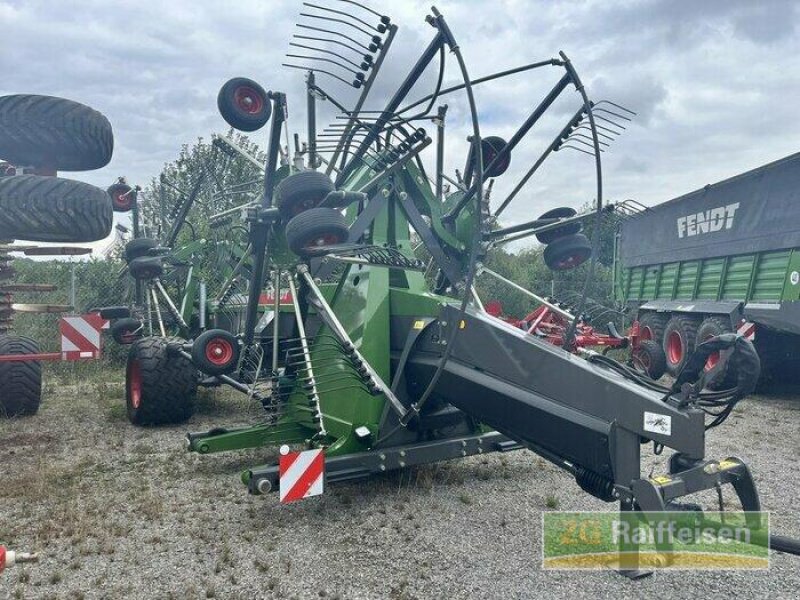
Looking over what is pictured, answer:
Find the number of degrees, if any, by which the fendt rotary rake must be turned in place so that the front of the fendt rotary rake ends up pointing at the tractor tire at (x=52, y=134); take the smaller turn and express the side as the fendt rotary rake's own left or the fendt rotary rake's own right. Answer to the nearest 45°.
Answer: approximately 135° to the fendt rotary rake's own right

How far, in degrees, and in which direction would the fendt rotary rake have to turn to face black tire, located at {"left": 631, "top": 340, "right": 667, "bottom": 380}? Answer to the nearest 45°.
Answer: approximately 90° to its left

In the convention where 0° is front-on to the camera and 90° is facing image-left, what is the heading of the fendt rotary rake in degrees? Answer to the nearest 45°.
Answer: approximately 315°

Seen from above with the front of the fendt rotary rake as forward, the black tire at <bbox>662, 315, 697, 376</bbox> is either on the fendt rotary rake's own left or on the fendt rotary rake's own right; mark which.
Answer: on the fendt rotary rake's own left

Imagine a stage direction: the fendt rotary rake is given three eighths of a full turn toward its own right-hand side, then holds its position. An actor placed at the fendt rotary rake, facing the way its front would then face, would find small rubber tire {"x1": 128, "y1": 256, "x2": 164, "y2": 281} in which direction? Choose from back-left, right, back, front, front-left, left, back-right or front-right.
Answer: front-right

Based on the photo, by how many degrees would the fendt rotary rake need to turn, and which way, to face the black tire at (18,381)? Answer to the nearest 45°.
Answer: approximately 180°

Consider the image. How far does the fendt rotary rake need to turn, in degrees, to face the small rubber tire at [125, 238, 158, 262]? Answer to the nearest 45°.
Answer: approximately 180°

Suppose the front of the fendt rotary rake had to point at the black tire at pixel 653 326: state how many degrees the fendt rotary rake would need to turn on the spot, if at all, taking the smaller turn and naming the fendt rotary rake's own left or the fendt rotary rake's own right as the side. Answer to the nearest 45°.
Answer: approximately 90° to the fendt rotary rake's own left
